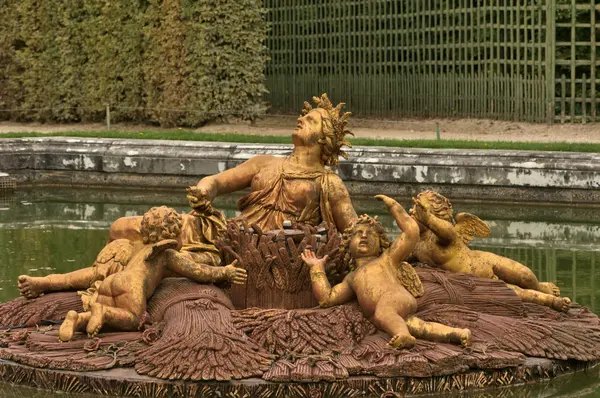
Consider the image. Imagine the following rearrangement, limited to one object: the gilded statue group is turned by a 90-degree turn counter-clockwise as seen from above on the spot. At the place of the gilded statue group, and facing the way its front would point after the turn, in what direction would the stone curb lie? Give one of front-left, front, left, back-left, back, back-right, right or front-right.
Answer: left

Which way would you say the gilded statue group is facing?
toward the camera

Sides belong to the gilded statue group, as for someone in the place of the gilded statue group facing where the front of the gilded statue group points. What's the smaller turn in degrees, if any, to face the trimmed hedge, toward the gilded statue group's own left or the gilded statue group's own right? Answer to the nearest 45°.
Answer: approximately 180°
